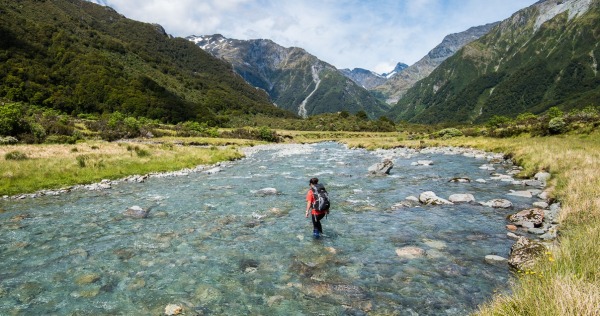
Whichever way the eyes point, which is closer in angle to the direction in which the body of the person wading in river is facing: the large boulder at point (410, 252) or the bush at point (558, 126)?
the bush

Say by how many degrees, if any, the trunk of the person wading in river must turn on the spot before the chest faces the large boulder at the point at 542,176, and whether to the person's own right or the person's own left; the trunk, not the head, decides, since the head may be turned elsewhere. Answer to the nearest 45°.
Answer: approximately 90° to the person's own right

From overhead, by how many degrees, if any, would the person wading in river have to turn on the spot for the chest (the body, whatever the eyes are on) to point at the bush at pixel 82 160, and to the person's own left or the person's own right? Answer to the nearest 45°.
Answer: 0° — they already face it

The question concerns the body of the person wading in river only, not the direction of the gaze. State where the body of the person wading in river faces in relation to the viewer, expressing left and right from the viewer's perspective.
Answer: facing away from the viewer and to the left of the viewer

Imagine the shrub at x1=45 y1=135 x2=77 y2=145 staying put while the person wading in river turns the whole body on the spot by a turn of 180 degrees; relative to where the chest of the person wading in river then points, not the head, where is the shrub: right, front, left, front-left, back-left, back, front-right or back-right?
back

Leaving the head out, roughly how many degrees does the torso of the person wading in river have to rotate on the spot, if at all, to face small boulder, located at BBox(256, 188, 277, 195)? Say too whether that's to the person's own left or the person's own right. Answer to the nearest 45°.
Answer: approximately 45° to the person's own right

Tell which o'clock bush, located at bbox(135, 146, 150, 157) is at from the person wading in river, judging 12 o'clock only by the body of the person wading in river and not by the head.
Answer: The bush is roughly at 12 o'clock from the person wading in river.

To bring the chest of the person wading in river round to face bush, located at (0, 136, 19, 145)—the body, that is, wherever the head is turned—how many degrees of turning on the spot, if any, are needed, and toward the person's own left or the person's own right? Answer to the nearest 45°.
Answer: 0° — they already face it
